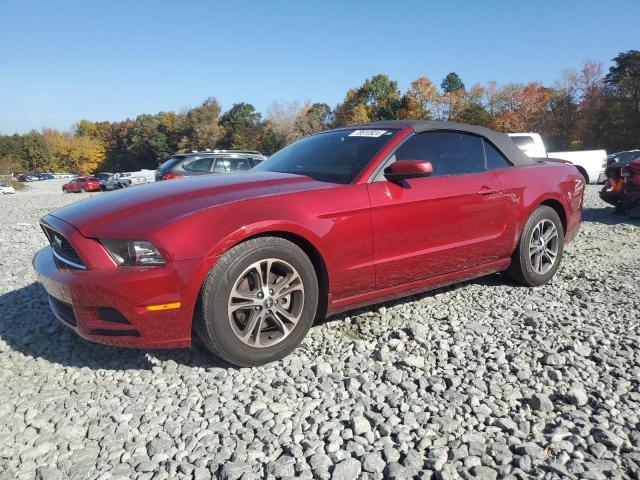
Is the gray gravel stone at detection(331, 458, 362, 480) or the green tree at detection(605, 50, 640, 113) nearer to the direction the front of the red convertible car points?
the gray gravel stone

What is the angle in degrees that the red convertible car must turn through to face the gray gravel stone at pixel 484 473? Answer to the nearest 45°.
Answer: approximately 90° to its left

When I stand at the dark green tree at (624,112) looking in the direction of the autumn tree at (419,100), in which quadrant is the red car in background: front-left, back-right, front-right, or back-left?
front-left

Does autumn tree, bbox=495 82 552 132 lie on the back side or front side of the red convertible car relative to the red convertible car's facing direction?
on the back side

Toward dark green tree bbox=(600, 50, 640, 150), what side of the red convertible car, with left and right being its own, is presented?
back

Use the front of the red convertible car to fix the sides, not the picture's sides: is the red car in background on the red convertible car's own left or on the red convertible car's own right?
on the red convertible car's own right

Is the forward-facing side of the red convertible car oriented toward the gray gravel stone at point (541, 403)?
no

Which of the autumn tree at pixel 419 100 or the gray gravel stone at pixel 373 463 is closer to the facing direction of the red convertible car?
the gray gravel stone

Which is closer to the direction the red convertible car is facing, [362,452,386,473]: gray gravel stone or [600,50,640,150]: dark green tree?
the gray gravel stone

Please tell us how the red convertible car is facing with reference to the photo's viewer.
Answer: facing the viewer and to the left of the viewer

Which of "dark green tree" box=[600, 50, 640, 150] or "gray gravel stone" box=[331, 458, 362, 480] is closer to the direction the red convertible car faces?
the gray gravel stone

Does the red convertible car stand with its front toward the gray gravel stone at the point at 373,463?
no

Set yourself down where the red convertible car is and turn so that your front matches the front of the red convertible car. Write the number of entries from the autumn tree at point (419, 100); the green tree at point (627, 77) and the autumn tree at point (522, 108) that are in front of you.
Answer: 0

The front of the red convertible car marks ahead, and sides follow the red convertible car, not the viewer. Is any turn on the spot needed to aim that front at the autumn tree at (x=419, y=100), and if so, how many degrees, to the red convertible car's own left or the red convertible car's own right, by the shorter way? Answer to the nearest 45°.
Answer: approximately 135° to the red convertible car's own right

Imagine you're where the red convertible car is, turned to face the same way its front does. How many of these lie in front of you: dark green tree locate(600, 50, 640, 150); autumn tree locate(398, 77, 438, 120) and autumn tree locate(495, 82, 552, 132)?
0
